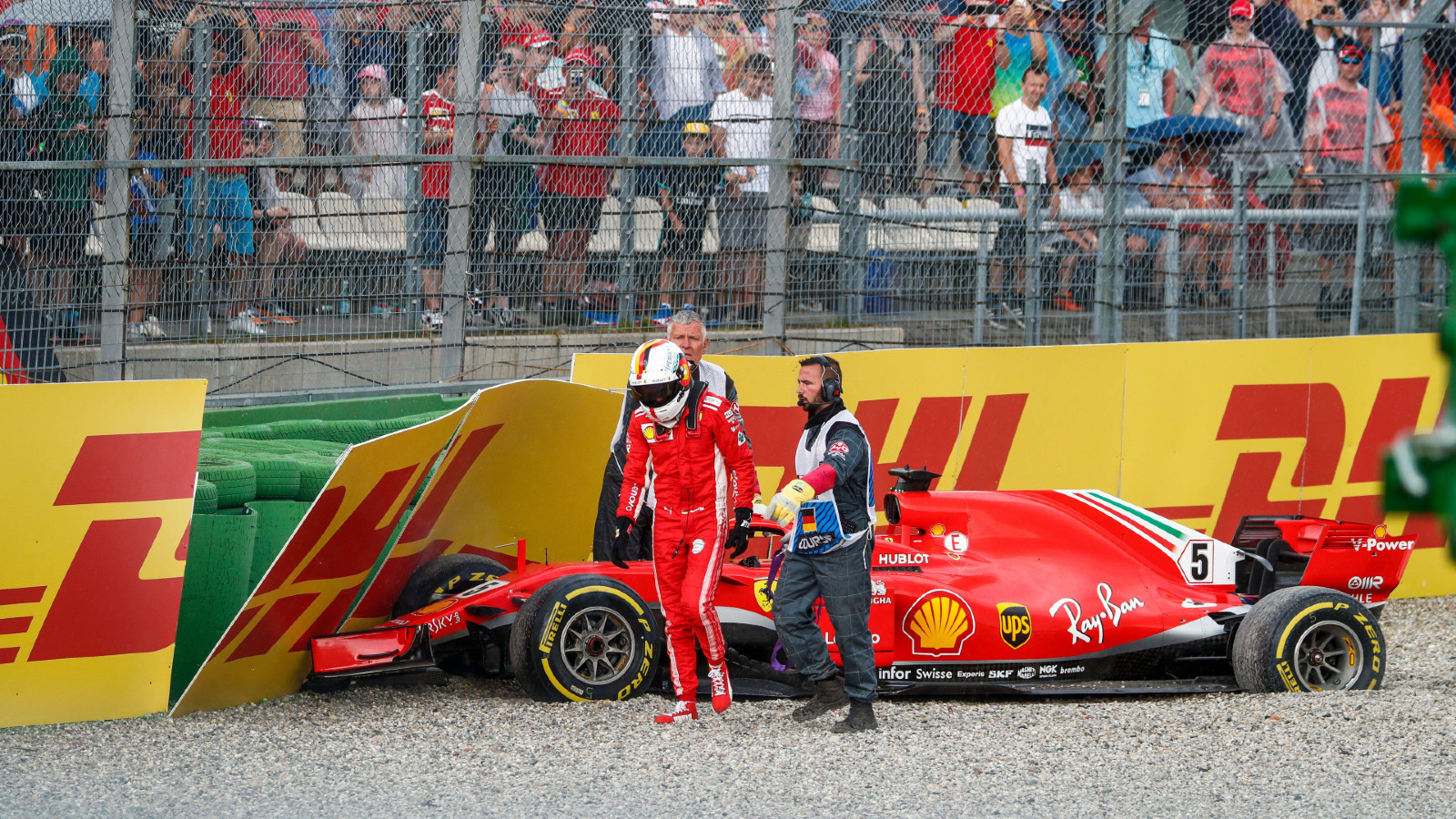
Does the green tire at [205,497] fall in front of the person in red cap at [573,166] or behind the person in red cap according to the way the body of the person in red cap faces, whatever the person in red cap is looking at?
in front

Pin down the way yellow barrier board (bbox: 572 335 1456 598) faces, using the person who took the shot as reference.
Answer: facing the viewer

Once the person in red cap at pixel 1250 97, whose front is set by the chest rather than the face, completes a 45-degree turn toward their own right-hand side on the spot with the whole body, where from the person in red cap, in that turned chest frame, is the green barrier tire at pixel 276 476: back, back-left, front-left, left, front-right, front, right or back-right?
front

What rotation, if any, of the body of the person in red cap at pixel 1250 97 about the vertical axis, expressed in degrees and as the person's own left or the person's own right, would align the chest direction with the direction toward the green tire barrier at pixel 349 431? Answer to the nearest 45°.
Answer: approximately 45° to the person's own right

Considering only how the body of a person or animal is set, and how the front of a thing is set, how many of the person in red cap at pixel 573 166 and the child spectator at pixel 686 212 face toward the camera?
2

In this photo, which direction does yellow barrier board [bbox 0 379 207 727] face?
toward the camera

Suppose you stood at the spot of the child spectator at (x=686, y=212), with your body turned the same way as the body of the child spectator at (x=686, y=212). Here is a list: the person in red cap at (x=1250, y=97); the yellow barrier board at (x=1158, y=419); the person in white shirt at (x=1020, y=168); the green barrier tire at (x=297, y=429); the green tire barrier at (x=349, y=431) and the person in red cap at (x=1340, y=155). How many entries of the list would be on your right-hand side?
2

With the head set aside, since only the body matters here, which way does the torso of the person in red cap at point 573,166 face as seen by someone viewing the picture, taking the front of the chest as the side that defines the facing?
toward the camera

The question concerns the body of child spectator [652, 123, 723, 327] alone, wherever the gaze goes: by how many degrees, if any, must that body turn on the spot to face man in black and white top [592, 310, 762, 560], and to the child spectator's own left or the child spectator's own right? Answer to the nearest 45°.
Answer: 0° — they already face them
